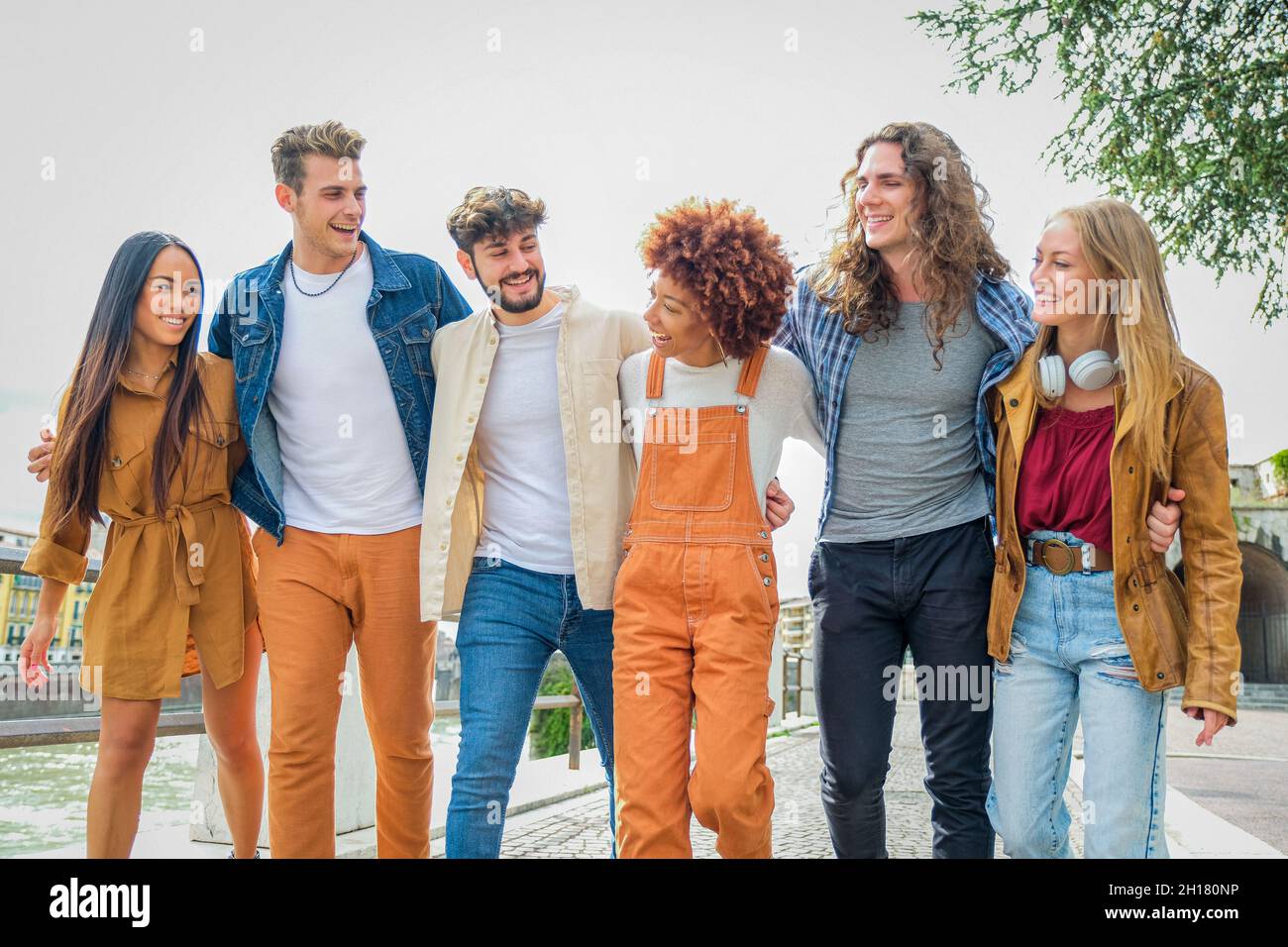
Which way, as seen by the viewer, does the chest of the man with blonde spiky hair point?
toward the camera

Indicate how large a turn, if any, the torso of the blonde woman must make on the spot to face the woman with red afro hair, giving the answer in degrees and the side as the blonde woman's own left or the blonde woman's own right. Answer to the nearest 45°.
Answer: approximately 45° to the blonde woman's own right

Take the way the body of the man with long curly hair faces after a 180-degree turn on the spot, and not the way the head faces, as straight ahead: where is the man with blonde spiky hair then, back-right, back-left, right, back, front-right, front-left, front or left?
left

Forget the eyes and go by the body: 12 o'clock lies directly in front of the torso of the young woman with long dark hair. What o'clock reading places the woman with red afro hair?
The woman with red afro hair is roughly at 10 o'clock from the young woman with long dark hair.

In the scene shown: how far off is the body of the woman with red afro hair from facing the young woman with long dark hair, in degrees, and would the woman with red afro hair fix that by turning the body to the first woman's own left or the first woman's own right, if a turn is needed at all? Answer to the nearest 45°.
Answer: approximately 90° to the first woman's own right

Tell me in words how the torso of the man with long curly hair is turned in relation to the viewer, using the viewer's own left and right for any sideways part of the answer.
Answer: facing the viewer

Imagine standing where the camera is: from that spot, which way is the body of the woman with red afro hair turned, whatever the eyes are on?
toward the camera

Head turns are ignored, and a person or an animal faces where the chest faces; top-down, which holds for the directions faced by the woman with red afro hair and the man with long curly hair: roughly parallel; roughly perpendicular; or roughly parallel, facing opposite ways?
roughly parallel

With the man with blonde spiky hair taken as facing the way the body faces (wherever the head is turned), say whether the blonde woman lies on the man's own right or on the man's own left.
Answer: on the man's own left

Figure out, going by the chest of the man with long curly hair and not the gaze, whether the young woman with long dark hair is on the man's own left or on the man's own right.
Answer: on the man's own right

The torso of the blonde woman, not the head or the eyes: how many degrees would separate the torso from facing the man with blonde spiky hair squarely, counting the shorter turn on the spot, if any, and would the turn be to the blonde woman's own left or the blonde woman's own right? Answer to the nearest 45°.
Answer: approximately 45° to the blonde woman's own right

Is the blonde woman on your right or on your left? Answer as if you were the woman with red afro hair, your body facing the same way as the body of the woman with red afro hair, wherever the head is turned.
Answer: on your left

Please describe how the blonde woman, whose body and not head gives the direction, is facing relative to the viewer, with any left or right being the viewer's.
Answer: facing the viewer and to the left of the viewer

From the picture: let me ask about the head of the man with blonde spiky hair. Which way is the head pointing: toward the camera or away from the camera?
toward the camera

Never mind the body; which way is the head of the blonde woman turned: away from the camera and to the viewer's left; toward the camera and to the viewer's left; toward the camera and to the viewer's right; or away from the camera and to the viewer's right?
toward the camera and to the viewer's left

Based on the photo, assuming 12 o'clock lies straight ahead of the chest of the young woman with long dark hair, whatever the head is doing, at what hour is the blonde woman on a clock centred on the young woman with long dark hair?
The blonde woman is roughly at 10 o'clock from the young woman with long dark hair.

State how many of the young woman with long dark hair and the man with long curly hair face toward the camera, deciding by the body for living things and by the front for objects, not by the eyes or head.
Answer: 2
